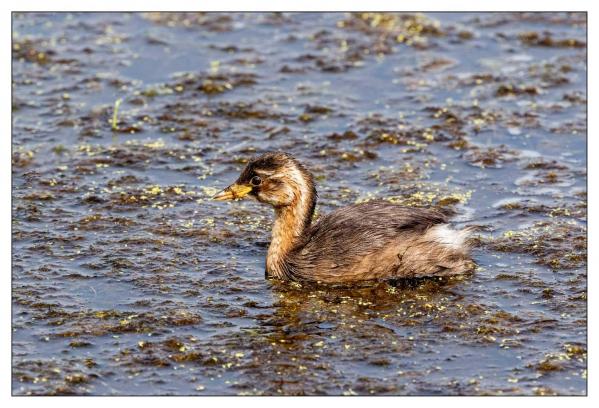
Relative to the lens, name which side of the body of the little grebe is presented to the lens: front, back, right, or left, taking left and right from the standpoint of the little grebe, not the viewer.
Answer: left
